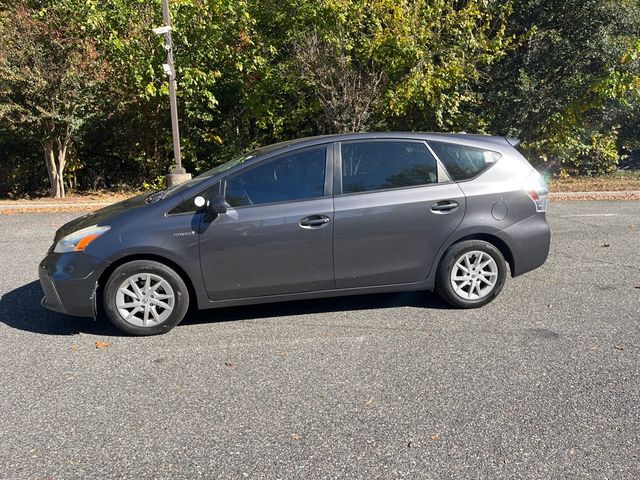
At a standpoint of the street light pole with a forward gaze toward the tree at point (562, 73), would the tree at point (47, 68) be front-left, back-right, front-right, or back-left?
back-left

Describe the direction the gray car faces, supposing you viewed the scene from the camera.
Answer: facing to the left of the viewer

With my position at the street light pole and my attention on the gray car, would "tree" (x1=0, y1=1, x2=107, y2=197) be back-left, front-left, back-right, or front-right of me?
back-right

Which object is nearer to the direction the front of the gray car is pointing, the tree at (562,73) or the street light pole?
the street light pole

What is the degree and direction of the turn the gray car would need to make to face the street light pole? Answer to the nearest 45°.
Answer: approximately 90° to its right

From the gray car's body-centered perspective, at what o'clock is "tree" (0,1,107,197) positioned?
The tree is roughly at 2 o'clock from the gray car.

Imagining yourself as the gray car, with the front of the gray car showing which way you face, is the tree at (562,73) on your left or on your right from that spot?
on your right

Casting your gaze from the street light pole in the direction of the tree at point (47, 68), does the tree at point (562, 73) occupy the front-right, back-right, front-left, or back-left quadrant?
back-right
